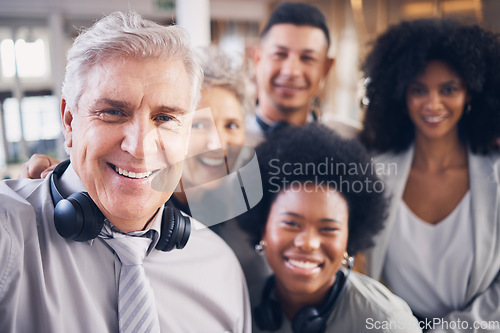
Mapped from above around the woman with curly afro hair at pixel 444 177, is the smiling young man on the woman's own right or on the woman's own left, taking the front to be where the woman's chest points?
on the woman's own right

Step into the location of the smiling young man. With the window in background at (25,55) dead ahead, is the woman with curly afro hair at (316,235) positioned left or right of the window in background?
left

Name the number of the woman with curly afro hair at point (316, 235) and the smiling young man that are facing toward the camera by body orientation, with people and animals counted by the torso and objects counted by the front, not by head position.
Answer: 2

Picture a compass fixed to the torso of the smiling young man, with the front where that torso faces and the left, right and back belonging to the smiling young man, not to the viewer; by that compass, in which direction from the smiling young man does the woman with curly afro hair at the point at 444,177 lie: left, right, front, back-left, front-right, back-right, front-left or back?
front-left

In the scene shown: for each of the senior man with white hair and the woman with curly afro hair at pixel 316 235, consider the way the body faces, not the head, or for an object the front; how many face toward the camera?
2
